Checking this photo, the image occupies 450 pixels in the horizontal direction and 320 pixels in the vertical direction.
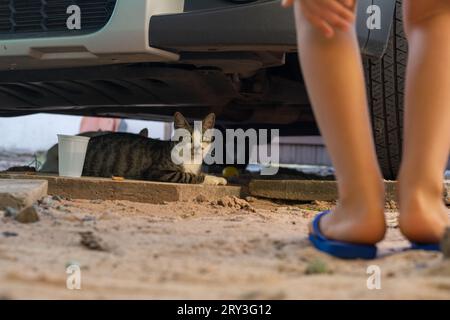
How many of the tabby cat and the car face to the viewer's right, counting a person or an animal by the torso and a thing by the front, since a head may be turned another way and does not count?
1

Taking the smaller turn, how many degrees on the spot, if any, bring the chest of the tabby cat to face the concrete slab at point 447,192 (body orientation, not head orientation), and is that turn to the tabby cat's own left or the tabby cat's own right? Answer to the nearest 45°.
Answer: approximately 45° to the tabby cat's own right

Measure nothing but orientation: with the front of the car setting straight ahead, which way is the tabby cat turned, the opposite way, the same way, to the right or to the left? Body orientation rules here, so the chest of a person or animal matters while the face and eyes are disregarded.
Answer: to the left

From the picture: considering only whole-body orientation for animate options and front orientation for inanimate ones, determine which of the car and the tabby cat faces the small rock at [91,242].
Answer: the car

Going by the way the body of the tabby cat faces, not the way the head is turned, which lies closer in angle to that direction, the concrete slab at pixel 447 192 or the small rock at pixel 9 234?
the concrete slab

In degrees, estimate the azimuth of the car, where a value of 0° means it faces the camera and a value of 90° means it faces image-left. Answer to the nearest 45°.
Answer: approximately 0°

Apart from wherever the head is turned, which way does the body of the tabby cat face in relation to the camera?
to the viewer's right
